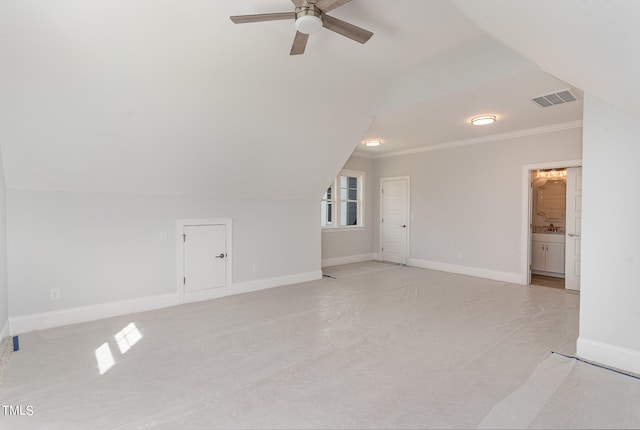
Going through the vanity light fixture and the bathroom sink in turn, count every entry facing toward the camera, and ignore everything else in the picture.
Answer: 2

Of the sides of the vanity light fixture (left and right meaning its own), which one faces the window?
right

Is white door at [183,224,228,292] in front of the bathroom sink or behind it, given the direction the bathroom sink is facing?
in front

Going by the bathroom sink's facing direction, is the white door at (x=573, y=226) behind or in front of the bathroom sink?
in front

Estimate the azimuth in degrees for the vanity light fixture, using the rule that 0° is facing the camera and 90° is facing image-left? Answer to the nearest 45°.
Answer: approximately 0°
